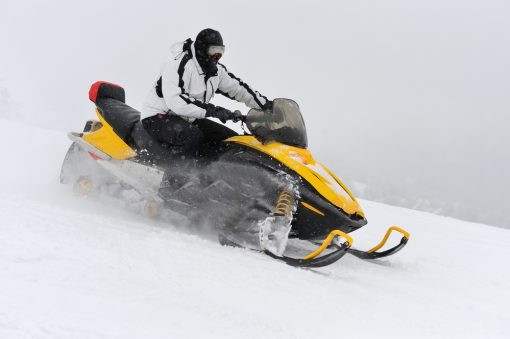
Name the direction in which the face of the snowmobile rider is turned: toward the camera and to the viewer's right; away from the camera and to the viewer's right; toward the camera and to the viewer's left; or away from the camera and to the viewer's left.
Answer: toward the camera and to the viewer's right

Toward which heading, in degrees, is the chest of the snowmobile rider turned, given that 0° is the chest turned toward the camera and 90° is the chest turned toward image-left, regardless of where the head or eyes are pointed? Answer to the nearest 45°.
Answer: approximately 315°

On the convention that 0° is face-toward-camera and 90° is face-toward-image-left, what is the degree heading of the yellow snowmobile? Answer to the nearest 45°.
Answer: approximately 315°
